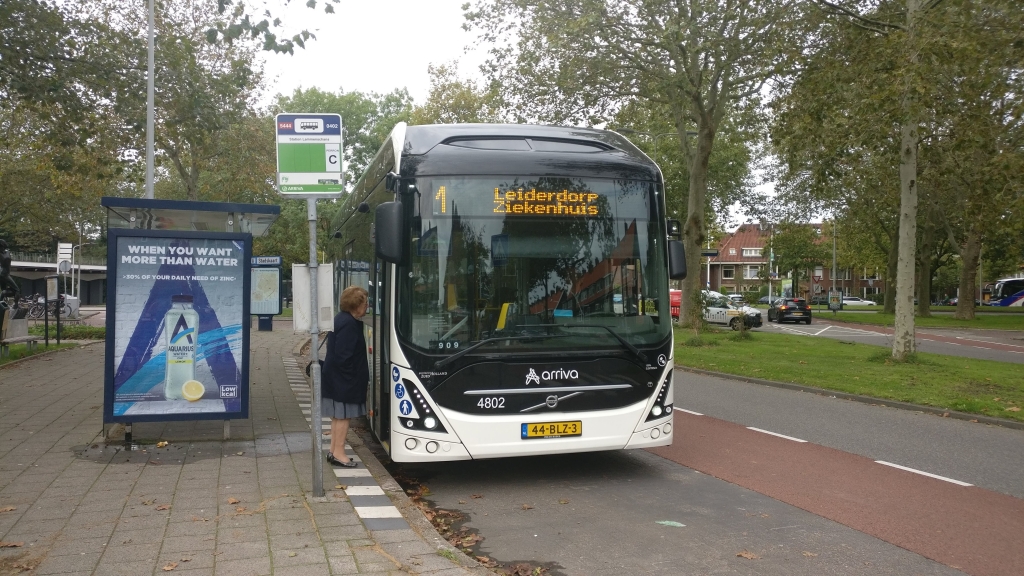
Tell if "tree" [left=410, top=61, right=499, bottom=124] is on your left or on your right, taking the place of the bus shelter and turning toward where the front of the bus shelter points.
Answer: on your left

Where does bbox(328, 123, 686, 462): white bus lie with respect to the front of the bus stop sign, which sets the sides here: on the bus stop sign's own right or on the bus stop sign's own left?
on the bus stop sign's own left

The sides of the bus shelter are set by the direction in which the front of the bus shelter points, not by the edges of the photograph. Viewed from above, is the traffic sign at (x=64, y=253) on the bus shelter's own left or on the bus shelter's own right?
on the bus shelter's own left

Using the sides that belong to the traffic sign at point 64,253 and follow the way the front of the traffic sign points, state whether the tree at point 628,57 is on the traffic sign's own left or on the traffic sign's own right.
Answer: on the traffic sign's own left

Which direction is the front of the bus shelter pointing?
to the viewer's right

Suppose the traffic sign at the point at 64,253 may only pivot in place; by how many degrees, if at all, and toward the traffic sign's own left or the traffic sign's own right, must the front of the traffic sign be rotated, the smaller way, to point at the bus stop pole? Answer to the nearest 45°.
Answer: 0° — it already faces it

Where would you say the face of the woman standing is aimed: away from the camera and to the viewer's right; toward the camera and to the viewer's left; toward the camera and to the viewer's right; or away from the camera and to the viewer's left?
away from the camera and to the viewer's right

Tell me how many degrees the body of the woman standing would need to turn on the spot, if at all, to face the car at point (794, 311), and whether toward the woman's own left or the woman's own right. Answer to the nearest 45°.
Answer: approximately 45° to the woman's own left

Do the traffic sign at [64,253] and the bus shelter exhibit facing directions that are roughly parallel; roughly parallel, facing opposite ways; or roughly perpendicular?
roughly perpendicular

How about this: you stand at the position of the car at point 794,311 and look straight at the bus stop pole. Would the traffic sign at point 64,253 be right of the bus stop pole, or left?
right

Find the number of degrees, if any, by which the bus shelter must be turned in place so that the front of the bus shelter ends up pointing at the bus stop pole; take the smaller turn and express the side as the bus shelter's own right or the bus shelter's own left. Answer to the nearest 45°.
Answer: approximately 90° to the bus shelter's own right

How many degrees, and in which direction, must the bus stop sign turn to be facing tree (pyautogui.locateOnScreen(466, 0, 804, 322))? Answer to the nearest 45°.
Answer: approximately 135° to its left

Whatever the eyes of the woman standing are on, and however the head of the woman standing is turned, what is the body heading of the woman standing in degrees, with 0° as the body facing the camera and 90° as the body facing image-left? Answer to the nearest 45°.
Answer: approximately 270°
